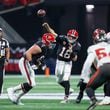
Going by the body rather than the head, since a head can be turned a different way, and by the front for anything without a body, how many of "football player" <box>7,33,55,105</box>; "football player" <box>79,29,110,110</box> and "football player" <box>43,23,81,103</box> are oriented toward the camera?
1

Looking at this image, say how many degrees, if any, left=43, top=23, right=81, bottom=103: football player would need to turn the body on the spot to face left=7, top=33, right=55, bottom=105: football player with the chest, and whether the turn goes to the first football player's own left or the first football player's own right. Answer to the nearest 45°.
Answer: approximately 45° to the first football player's own right

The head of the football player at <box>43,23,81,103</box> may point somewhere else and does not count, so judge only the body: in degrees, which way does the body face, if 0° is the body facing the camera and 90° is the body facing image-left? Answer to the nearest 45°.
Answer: approximately 0°

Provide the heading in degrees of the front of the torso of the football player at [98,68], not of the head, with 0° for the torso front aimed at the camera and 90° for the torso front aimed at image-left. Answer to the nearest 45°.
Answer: approximately 135°

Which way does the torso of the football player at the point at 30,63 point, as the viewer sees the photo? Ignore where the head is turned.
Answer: to the viewer's right

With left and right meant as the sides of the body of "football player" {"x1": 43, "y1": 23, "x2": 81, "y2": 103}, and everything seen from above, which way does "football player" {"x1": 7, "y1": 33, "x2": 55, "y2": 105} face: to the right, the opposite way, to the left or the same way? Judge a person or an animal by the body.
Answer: to the left
